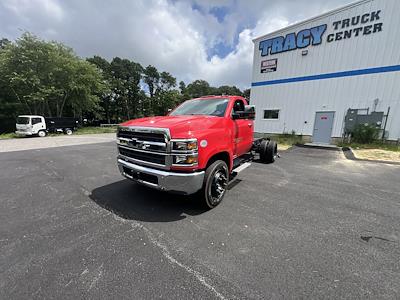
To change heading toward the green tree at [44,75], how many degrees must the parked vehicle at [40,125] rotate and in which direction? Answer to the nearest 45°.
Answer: approximately 135° to its right

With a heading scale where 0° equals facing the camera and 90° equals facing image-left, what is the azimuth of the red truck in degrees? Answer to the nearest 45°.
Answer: approximately 45°

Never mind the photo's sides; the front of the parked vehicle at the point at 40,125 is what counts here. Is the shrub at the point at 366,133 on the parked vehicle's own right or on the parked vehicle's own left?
on the parked vehicle's own left

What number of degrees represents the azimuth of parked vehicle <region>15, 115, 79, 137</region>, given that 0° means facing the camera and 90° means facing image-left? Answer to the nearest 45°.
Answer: approximately 45°

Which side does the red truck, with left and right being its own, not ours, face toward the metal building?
back

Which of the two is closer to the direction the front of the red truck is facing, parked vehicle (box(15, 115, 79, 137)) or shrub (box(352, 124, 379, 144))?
the parked vehicle
